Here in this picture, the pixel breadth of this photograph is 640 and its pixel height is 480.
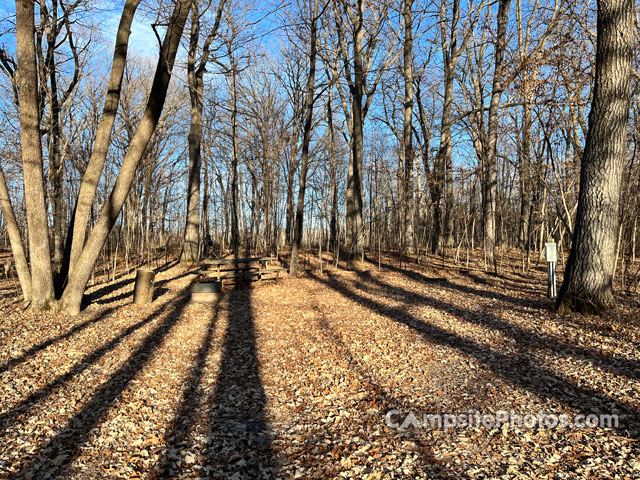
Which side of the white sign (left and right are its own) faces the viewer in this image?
front

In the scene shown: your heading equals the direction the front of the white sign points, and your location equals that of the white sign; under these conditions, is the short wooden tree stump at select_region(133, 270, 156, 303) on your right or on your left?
on your right

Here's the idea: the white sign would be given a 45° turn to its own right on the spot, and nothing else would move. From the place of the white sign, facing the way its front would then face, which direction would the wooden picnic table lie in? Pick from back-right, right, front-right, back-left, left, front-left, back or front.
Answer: front-right
